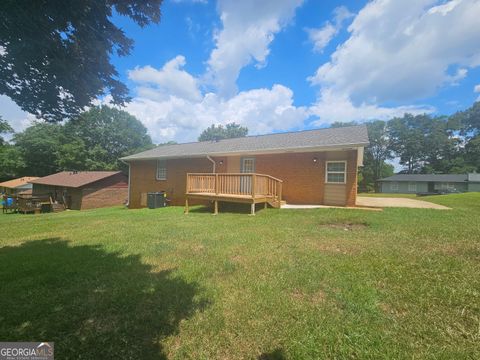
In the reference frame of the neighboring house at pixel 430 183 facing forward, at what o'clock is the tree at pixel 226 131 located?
The tree is roughly at 2 o'clock from the neighboring house.

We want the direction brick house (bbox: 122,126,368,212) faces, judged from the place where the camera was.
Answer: facing away from the viewer

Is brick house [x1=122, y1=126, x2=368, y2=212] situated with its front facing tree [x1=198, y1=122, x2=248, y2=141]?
yes

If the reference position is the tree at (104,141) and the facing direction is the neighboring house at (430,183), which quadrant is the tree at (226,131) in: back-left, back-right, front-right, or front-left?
front-left

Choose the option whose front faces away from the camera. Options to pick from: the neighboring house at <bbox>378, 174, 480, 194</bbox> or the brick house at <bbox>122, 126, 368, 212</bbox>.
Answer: the brick house

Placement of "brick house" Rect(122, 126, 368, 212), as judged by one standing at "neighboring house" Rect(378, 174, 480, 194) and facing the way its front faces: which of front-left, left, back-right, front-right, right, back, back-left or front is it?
front

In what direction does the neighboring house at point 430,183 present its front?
toward the camera

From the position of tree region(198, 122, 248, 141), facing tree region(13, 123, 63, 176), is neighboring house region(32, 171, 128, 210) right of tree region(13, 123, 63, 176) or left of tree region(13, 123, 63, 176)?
left

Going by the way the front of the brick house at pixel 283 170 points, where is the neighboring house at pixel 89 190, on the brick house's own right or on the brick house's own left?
on the brick house's own left

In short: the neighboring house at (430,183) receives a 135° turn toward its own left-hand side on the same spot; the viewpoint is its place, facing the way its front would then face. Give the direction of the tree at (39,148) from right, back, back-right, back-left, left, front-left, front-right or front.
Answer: back

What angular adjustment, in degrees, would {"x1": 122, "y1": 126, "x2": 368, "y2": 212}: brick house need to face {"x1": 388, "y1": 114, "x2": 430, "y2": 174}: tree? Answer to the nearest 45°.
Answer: approximately 45° to its right

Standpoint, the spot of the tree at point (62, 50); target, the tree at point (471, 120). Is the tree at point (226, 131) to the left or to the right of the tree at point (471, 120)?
left

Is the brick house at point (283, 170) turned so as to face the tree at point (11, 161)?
no

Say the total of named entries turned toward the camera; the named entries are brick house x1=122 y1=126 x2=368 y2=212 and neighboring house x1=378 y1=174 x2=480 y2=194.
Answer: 1

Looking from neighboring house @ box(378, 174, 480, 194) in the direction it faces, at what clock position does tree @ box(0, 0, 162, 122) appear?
The tree is roughly at 12 o'clock from the neighboring house.

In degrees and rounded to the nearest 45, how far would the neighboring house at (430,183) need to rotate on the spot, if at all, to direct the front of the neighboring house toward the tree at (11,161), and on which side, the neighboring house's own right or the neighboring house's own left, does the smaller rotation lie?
approximately 45° to the neighboring house's own right

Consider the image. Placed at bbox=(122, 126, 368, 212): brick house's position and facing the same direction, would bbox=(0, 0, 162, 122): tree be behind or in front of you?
behind
